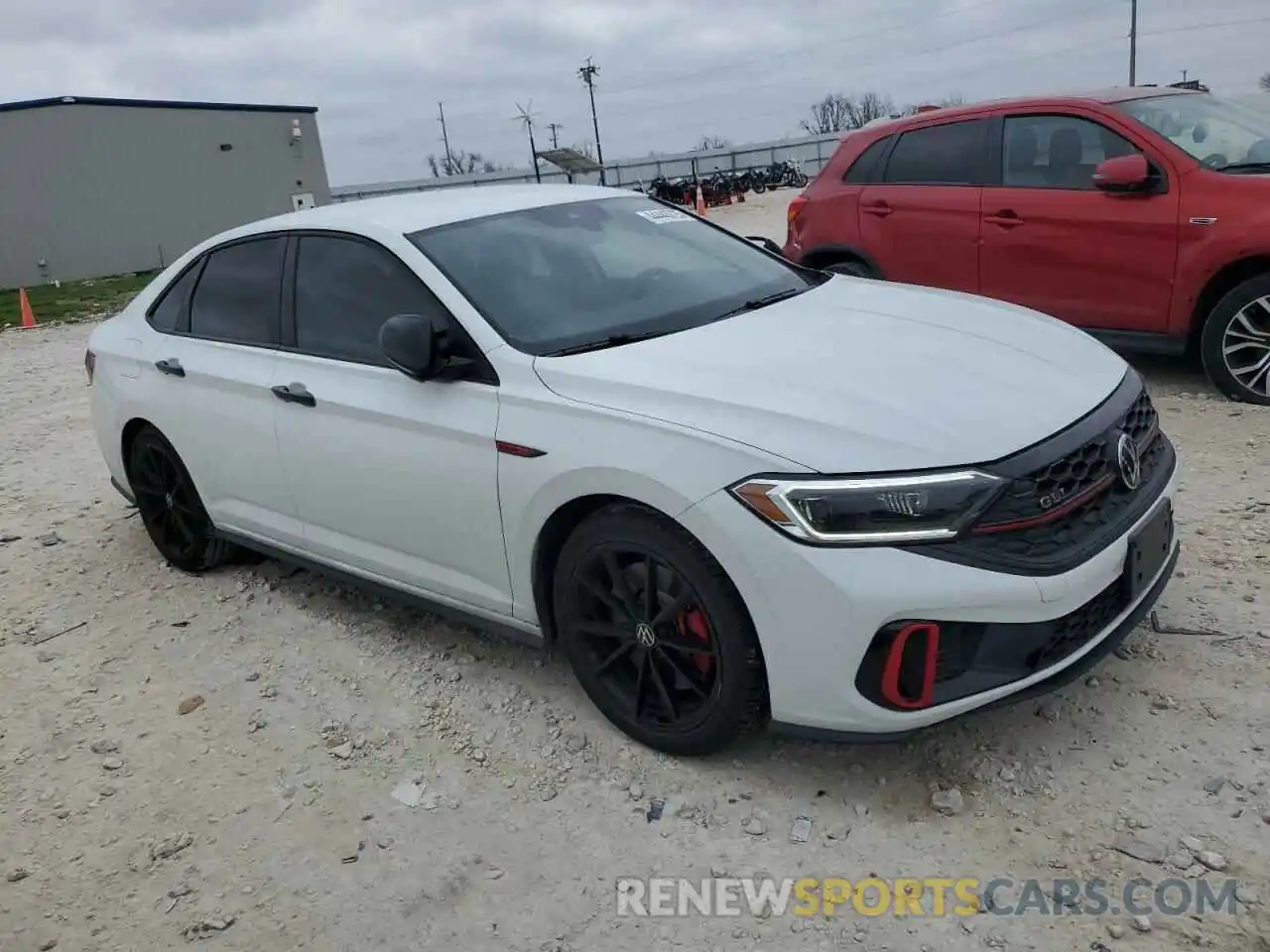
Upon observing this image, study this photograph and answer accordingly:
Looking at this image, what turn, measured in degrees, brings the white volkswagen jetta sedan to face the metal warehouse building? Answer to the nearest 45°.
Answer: approximately 180°

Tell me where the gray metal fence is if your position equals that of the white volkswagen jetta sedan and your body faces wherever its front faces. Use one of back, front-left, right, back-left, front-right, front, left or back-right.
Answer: back-left

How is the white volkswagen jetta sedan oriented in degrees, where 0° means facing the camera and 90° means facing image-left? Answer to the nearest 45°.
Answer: approximately 315°

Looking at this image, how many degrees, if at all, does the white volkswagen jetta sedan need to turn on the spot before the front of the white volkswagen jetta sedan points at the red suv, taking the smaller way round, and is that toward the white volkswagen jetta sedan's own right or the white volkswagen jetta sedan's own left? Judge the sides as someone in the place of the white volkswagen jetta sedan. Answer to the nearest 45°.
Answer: approximately 90° to the white volkswagen jetta sedan's own left
